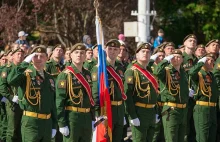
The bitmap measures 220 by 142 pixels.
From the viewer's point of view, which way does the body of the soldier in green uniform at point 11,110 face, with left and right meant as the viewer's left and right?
facing the viewer and to the right of the viewer

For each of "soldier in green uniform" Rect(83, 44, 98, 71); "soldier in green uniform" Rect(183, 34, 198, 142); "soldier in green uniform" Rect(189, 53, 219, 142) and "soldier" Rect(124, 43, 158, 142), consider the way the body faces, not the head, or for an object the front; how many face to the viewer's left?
0

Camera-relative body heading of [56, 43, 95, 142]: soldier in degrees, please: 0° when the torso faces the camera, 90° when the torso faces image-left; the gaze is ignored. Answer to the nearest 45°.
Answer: approximately 315°

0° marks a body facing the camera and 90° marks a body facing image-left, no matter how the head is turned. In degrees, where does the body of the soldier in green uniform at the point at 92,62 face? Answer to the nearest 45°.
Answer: approximately 315°

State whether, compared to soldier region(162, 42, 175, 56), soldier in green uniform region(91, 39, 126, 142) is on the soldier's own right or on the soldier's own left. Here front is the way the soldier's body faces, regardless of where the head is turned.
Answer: on the soldier's own right

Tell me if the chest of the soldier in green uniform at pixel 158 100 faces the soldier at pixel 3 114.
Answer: no

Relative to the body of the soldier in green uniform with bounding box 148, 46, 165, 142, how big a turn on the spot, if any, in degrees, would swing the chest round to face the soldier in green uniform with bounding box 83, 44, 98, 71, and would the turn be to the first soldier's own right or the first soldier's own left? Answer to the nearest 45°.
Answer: approximately 135° to the first soldier's own right

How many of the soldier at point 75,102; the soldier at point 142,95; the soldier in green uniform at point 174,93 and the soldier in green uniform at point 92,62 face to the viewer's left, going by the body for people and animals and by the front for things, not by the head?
0

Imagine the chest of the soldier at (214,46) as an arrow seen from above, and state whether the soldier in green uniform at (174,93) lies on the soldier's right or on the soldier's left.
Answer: on the soldier's right

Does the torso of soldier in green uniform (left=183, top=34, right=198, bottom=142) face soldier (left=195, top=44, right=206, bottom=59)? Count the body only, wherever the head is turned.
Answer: no

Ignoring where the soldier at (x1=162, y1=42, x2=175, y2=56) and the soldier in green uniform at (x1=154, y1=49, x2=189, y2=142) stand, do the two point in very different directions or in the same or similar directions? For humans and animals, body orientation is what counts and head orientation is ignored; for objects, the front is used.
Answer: same or similar directions

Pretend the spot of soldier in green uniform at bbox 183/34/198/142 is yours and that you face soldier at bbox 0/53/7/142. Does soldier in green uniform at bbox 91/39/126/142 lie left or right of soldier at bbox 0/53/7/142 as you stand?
left

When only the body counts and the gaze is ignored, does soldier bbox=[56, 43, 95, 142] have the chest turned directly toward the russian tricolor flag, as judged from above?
no

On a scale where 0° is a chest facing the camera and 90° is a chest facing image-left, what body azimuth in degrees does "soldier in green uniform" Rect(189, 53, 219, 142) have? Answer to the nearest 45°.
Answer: approximately 315°

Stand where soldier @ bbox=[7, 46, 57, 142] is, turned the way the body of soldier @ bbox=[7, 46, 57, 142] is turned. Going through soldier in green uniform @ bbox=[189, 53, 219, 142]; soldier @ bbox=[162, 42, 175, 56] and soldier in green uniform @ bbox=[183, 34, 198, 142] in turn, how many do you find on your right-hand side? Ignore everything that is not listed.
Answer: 0

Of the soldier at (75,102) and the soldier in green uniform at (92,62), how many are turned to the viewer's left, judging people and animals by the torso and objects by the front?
0

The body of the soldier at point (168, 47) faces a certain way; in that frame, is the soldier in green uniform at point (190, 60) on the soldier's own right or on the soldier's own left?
on the soldier's own left

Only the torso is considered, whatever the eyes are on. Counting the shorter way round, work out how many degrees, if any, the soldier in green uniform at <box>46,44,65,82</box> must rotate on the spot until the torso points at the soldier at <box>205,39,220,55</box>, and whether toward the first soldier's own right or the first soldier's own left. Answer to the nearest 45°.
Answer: approximately 45° to the first soldier's own left
